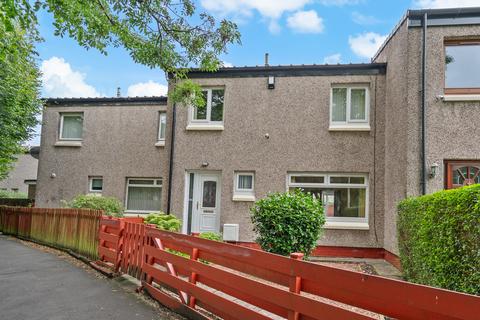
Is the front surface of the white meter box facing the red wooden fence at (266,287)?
yes

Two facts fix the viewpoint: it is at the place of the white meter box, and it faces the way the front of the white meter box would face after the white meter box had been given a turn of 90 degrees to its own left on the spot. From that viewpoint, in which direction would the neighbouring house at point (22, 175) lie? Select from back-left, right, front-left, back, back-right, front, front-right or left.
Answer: back-left

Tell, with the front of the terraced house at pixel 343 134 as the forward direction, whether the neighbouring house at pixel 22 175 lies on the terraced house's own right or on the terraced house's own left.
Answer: on the terraced house's own right

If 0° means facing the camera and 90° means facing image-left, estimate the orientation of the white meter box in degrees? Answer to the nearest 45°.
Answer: approximately 0°

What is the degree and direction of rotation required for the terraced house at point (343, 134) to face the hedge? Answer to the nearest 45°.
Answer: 0° — it already faces it

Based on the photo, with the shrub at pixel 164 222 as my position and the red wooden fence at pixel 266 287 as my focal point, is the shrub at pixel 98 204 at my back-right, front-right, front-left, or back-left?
back-right

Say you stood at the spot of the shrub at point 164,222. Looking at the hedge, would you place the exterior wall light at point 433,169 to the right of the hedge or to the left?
left

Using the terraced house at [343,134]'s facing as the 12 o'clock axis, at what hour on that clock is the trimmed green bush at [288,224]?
The trimmed green bush is roughly at 1 o'clock from the terraced house.

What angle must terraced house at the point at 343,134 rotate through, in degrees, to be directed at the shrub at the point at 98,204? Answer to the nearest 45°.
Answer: approximately 90° to its right

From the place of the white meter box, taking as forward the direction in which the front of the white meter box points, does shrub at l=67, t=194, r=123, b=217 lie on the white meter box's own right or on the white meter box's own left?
on the white meter box's own right

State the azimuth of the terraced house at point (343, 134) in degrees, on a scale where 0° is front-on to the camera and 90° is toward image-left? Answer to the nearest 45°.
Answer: approximately 0°

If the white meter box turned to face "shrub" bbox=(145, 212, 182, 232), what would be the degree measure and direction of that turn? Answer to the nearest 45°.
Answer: approximately 45° to its right
